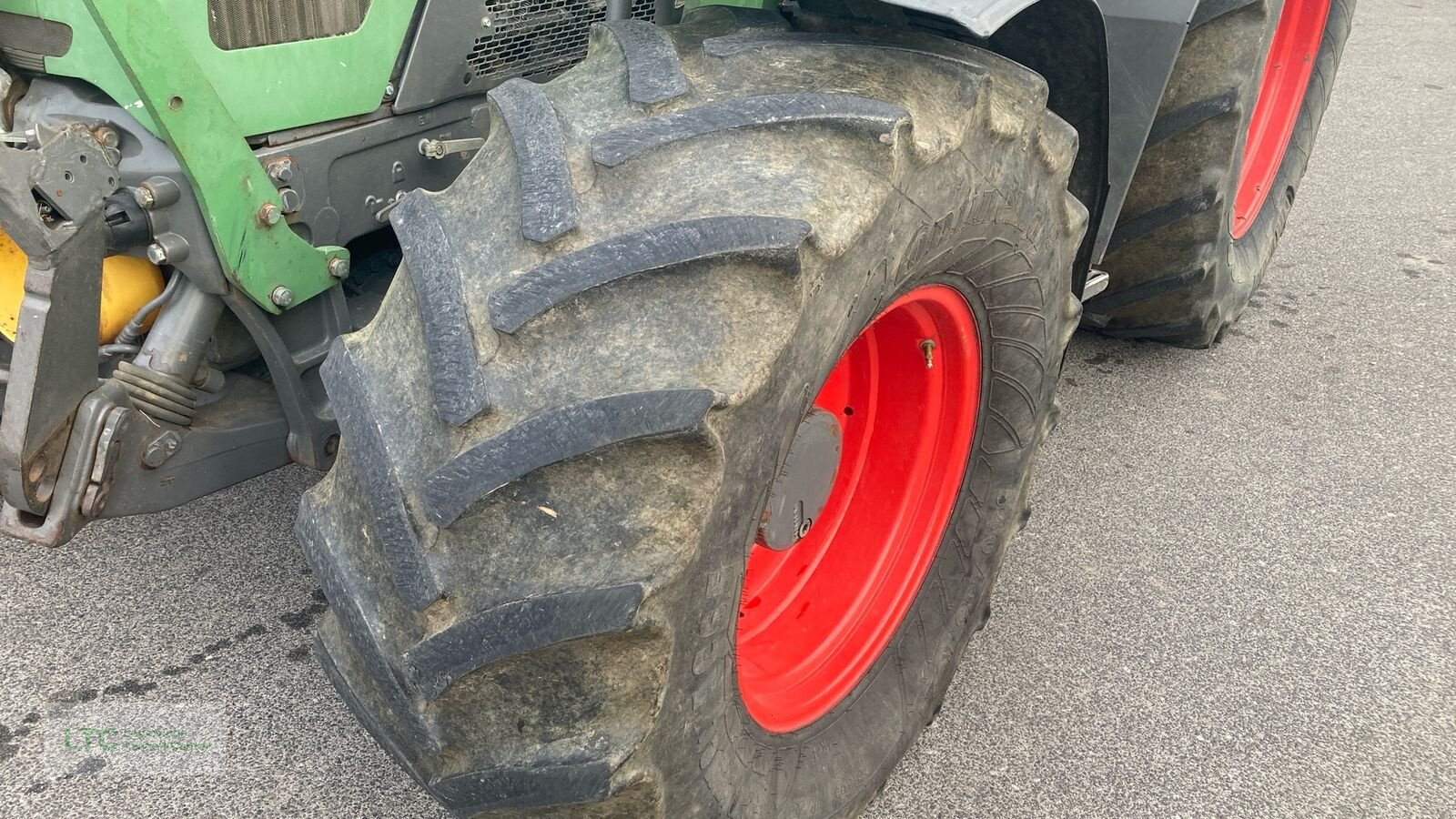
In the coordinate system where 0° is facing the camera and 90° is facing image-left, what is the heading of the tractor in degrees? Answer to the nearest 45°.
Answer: approximately 45°
